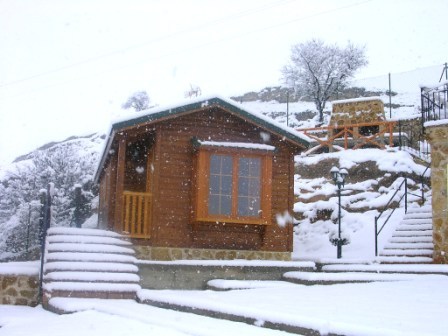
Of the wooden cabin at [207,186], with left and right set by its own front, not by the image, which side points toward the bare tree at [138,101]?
back

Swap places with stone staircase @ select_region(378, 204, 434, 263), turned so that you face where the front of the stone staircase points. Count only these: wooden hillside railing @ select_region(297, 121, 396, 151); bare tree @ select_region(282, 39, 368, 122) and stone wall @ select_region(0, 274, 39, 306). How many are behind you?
2

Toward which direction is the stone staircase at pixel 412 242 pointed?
toward the camera

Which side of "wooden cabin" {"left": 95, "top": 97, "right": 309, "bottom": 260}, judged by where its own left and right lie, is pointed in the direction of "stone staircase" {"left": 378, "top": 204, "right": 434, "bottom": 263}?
left

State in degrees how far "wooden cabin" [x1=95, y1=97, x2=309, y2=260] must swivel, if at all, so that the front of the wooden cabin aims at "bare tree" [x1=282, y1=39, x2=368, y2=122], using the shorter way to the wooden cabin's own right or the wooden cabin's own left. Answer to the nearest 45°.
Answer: approximately 180°

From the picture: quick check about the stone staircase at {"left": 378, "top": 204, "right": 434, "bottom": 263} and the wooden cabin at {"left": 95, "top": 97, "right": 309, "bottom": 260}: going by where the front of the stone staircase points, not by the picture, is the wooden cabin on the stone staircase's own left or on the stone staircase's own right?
on the stone staircase's own right

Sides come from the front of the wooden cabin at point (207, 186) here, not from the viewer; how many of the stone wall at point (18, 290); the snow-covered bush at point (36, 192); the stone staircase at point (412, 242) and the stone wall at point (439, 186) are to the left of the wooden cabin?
2

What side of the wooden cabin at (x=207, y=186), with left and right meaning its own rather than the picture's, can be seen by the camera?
front

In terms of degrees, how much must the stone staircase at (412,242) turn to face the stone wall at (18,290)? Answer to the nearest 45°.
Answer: approximately 45° to its right

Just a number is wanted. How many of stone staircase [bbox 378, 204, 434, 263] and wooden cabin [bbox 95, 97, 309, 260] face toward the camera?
2
